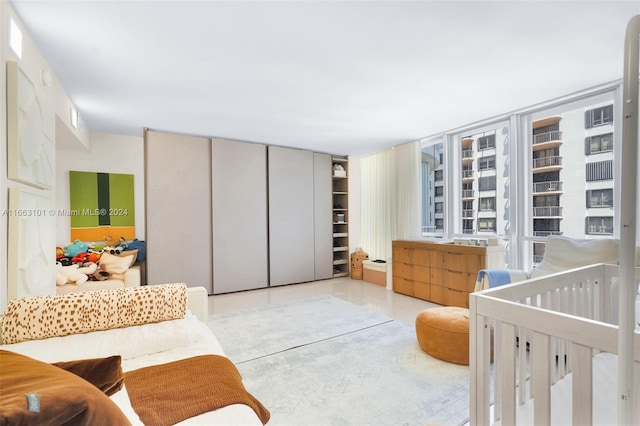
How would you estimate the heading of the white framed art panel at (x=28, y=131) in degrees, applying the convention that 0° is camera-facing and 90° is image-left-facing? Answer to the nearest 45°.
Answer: approximately 315°

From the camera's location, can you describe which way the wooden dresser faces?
facing the viewer and to the left of the viewer

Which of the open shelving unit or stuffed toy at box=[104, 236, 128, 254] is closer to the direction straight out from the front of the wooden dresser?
the stuffed toy

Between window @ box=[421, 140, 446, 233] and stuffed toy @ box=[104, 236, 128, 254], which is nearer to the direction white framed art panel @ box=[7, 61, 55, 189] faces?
the window

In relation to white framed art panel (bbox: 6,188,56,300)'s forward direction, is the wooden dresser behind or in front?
in front

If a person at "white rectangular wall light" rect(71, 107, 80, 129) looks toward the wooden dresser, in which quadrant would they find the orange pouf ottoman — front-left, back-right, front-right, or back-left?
front-right

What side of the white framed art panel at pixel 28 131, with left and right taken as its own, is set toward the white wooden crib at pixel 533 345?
front

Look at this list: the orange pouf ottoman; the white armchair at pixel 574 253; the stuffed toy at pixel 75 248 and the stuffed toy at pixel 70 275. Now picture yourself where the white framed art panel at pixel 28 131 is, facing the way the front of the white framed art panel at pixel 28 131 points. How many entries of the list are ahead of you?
2

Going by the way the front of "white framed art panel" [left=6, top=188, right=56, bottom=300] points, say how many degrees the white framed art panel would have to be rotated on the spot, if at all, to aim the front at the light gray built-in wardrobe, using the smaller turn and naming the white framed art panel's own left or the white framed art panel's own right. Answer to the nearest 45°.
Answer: approximately 90° to the white framed art panel's own left

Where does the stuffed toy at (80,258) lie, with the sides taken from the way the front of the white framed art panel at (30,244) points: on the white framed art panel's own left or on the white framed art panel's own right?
on the white framed art panel's own left

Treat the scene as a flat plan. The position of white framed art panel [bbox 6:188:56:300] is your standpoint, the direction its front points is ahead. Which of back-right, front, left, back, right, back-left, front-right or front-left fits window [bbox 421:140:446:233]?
front-left

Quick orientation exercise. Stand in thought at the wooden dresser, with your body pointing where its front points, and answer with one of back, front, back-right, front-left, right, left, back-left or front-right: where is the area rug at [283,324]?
front

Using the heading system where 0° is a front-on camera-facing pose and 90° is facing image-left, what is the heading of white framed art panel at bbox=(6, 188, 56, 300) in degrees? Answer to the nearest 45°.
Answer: approximately 315°

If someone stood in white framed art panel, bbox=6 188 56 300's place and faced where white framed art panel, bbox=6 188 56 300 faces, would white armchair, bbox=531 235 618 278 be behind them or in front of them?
in front

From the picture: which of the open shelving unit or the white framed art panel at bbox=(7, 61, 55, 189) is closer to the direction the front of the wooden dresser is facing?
the white framed art panel

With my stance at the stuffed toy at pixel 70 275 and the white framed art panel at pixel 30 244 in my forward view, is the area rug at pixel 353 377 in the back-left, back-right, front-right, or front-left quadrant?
front-left
